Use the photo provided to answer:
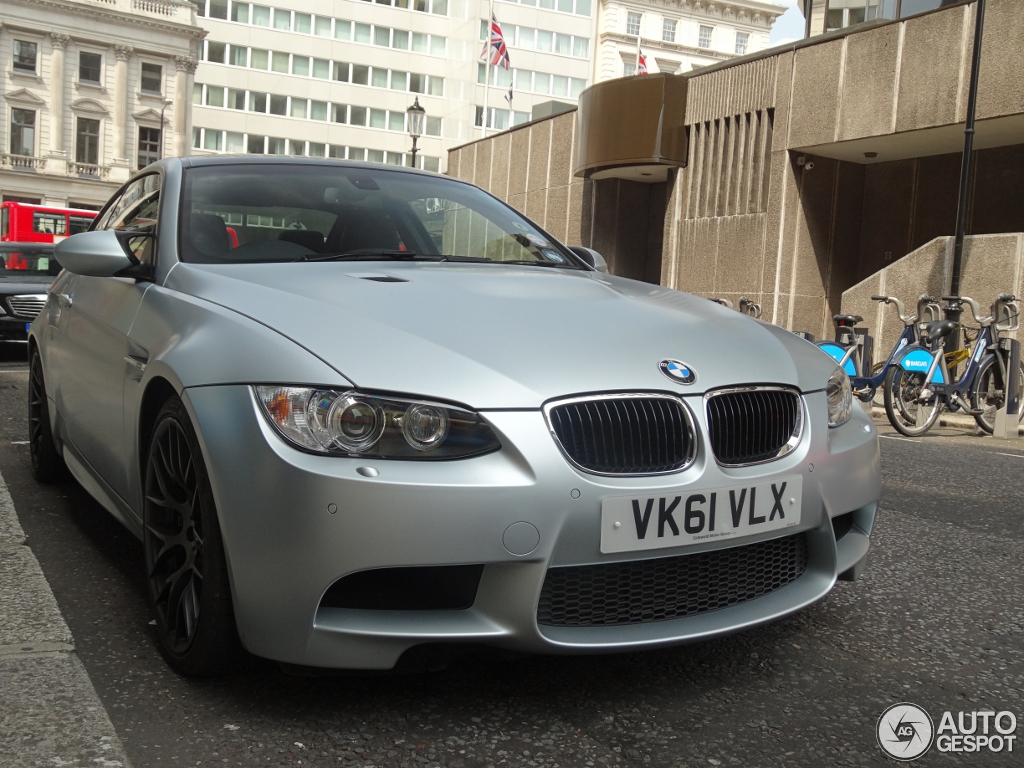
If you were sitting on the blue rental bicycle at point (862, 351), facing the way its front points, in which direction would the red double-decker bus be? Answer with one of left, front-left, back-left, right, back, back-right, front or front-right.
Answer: left

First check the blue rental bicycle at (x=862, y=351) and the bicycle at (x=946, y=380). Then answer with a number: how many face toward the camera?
0

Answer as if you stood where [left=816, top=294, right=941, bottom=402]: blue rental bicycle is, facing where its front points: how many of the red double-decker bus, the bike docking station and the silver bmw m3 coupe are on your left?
1

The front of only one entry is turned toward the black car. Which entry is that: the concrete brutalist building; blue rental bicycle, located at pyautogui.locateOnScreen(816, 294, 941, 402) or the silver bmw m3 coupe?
the concrete brutalist building

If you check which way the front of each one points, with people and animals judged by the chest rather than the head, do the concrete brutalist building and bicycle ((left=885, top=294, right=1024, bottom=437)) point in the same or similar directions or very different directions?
very different directions

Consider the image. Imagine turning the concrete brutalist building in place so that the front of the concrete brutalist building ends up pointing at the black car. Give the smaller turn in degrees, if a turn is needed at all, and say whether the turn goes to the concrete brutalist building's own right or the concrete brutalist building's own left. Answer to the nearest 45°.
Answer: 0° — it already faces it

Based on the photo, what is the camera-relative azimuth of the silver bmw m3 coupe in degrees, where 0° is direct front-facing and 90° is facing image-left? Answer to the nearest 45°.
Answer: approximately 315°

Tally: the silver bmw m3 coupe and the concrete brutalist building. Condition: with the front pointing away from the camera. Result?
0

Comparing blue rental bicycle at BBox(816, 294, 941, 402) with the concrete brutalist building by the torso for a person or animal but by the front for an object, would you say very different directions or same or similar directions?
very different directions
